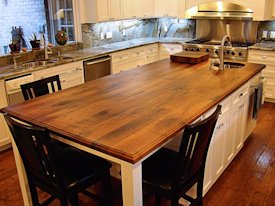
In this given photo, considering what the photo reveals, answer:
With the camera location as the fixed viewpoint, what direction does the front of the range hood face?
facing the viewer

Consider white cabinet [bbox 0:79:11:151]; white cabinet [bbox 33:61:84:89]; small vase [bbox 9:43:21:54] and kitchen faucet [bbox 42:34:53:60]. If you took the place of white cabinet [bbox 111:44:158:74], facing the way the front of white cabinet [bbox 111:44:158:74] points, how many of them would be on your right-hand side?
4

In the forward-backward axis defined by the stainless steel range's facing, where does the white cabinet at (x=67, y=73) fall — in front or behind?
in front

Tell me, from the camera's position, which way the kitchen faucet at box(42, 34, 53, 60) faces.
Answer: facing the viewer and to the right of the viewer

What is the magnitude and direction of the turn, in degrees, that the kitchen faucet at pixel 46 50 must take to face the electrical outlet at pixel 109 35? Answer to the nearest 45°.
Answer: approximately 90° to its left

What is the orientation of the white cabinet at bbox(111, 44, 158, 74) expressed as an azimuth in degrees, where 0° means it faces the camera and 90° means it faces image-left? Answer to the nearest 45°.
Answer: approximately 315°
